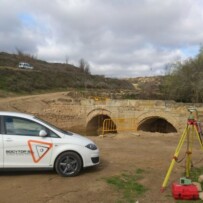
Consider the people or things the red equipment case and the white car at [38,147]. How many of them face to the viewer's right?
1

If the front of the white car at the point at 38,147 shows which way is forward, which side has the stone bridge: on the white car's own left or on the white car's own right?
on the white car's own left

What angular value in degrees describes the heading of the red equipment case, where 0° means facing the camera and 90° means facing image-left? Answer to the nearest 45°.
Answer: approximately 0°

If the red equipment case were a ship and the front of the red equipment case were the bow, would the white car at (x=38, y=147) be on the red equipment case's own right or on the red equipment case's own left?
on the red equipment case's own right

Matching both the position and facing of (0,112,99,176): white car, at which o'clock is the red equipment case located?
The red equipment case is roughly at 1 o'clock from the white car.

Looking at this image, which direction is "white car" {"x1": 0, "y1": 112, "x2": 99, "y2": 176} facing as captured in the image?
to the viewer's right

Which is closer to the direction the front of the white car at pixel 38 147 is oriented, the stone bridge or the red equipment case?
the red equipment case

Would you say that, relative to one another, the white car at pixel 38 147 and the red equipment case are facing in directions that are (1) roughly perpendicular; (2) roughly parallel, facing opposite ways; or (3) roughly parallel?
roughly perpendicular

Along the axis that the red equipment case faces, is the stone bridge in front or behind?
behind
